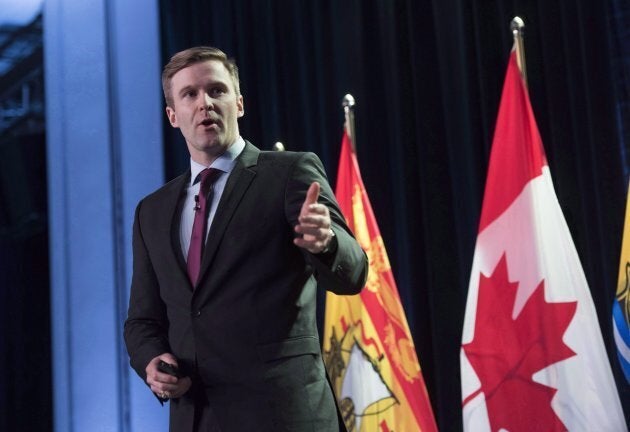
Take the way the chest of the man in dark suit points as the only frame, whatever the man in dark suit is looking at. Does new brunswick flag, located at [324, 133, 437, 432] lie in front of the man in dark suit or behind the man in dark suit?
behind

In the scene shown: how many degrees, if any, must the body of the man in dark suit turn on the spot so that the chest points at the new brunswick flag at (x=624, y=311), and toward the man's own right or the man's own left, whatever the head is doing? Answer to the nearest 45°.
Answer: approximately 180°

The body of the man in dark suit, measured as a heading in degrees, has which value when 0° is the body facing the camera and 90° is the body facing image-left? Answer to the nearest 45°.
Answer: approximately 45°

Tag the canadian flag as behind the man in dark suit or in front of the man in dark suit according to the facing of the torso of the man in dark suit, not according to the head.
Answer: behind
